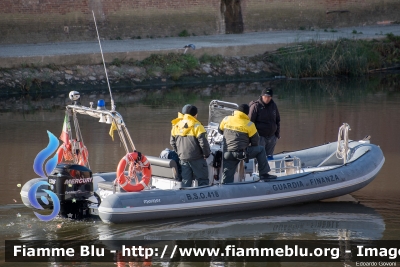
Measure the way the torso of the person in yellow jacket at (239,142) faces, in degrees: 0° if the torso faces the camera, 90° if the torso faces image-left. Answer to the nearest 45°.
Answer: approximately 225°

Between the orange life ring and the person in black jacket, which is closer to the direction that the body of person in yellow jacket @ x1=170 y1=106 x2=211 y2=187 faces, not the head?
the person in black jacket

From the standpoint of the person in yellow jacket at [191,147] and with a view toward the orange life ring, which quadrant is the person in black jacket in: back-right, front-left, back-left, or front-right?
back-right

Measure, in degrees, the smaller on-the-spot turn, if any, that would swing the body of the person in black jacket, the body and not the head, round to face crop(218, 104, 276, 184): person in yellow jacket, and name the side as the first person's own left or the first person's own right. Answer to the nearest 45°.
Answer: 0° — they already face them

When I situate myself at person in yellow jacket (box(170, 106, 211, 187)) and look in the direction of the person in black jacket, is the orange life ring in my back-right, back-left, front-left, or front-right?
back-left

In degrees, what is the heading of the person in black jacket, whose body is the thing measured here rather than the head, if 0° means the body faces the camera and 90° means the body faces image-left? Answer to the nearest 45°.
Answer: approximately 0°

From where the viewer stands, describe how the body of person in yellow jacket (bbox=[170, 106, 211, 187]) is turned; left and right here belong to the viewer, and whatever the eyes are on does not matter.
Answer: facing away from the viewer and to the right of the viewer

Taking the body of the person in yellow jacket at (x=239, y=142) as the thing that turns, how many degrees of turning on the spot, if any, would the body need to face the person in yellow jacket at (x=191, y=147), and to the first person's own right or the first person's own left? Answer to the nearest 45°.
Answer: approximately 135° to the first person's own left

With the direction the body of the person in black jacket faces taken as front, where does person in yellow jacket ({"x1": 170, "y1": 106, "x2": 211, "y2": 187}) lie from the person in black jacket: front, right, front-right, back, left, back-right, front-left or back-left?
front-right
